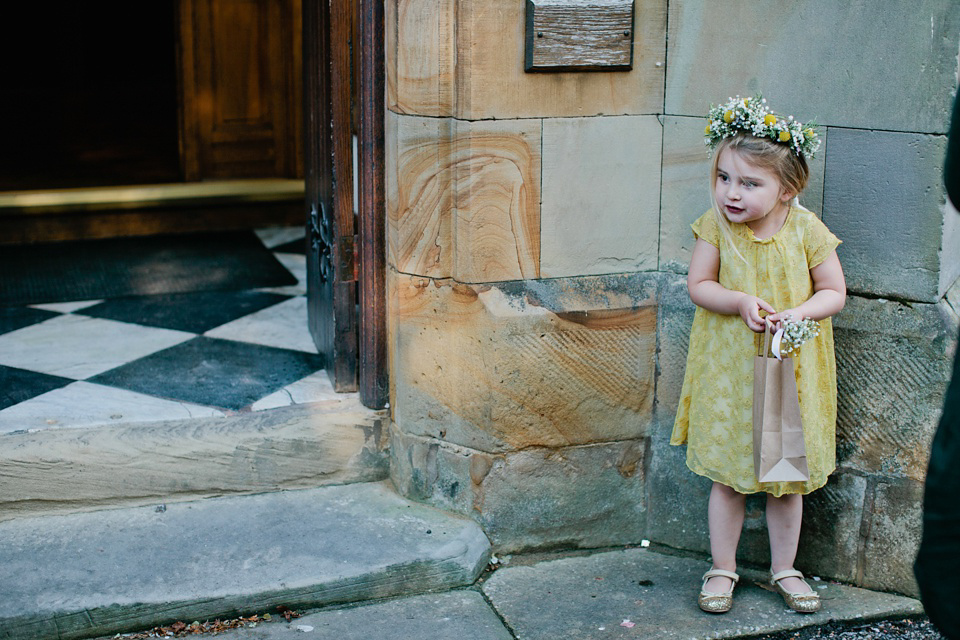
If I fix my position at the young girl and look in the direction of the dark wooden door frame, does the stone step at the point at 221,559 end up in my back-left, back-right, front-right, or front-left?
front-left

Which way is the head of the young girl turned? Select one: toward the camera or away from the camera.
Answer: toward the camera

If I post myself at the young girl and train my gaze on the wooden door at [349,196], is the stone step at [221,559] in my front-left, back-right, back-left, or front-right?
front-left

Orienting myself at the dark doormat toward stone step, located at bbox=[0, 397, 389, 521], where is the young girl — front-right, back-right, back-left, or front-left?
front-left

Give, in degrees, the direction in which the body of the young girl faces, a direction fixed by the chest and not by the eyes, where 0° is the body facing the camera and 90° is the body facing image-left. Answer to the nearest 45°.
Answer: approximately 0°

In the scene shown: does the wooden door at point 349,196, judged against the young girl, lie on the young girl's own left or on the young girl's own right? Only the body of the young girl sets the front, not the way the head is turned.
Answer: on the young girl's own right

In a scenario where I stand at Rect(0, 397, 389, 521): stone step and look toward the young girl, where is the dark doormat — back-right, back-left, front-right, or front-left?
back-left

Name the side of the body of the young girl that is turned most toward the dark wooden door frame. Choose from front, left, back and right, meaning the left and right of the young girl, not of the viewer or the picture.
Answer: right

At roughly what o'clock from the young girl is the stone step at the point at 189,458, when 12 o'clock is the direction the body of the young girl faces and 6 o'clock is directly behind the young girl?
The stone step is roughly at 3 o'clock from the young girl.

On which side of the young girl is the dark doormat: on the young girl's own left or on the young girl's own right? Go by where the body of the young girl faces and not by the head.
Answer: on the young girl's own right

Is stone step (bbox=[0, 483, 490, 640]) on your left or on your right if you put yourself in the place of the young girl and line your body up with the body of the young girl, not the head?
on your right
